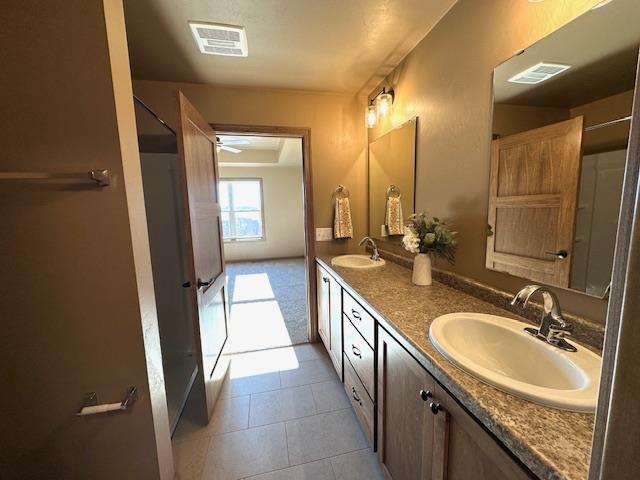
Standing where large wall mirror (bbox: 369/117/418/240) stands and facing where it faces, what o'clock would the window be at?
The window is roughly at 3 o'clock from the large wall mirror.

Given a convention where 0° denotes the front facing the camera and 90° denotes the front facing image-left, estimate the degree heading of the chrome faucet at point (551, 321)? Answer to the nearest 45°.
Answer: approximately 45°

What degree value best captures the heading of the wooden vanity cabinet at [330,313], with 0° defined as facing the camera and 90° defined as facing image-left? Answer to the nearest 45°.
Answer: approximately 90°

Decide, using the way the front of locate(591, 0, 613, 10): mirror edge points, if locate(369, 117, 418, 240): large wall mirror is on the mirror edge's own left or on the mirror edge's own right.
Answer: on the mirror edge's own right

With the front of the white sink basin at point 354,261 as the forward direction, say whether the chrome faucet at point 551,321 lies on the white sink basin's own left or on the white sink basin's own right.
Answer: on the white sink basin's own left

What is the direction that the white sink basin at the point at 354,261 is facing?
to the viewer's left

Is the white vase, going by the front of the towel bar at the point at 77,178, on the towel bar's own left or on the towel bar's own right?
on the towel bar's own left
